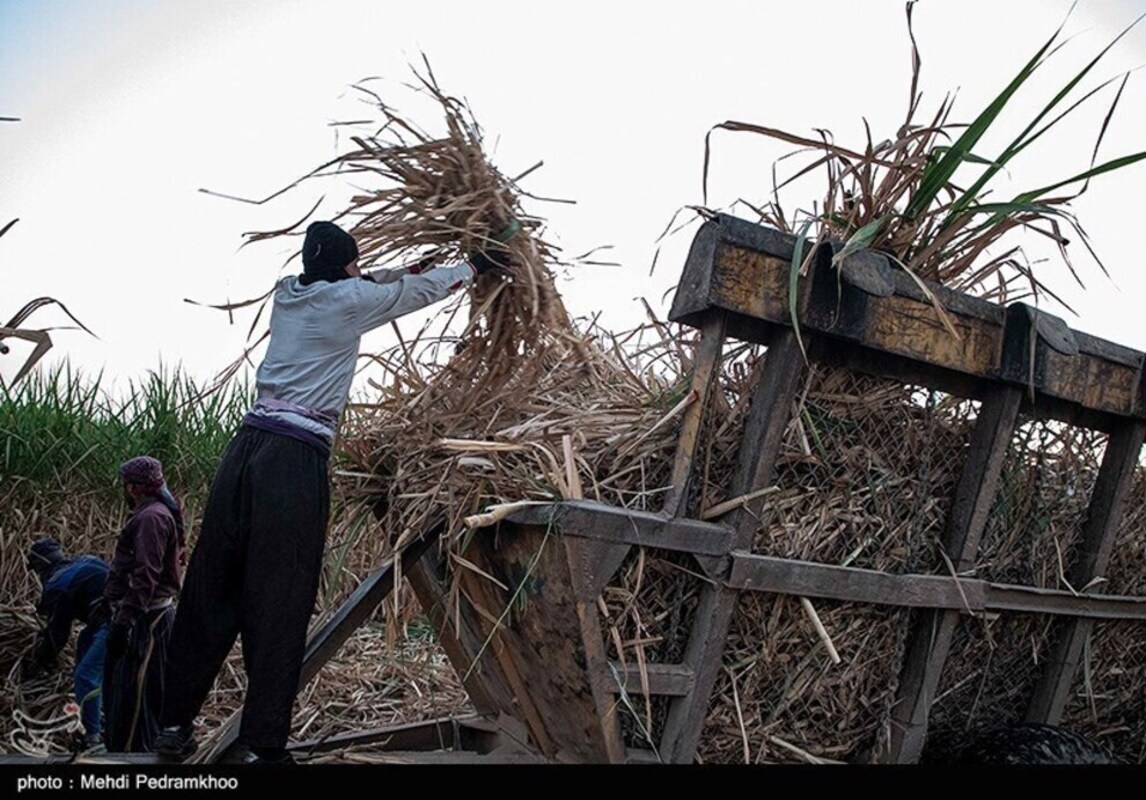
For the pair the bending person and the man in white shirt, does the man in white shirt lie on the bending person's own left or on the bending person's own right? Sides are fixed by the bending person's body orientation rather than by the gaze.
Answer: on the bending person's own left

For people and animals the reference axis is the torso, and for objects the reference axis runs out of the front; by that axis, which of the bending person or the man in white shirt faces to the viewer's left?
the bending person

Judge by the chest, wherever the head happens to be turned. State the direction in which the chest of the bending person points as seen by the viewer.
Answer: to the viewer's left

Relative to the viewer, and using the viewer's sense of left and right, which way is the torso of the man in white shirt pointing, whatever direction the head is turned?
facing away from the viewer and to the right of the viewer

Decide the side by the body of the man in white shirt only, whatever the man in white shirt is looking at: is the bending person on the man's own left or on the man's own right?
on the man's own left

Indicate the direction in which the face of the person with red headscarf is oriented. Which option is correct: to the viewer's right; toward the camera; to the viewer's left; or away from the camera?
to the viewer's left

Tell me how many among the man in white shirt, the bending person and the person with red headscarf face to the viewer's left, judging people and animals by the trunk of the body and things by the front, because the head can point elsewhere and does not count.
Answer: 2

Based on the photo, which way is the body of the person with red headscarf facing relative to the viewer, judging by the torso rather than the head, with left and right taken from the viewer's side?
facing to the left of the viewer

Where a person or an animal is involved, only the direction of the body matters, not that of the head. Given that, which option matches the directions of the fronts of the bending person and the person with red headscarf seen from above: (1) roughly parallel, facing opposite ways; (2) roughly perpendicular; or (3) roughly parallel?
roughly parallel
